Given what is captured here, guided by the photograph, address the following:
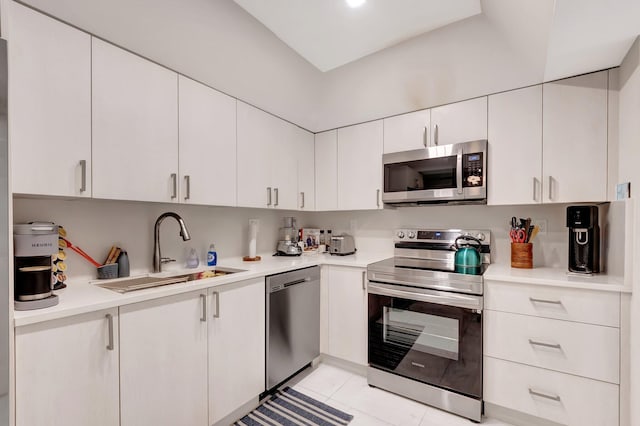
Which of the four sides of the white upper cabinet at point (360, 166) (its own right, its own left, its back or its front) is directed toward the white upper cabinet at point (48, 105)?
front

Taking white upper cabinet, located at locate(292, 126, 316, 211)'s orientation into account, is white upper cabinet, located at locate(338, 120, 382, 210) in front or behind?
in front

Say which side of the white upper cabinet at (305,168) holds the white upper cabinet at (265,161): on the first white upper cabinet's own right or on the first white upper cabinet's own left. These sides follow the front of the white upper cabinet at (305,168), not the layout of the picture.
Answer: on the first white upper cabinet's own right

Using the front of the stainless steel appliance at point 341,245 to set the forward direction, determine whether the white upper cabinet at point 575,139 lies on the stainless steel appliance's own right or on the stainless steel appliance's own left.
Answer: on the stainless steel appliance's own left

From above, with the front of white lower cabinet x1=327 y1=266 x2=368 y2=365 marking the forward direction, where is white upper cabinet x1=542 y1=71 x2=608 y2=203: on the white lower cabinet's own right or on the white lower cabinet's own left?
on the white lower cabinet's own left

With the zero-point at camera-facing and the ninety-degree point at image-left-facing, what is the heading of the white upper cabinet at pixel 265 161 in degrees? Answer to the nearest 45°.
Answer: approximately 315°

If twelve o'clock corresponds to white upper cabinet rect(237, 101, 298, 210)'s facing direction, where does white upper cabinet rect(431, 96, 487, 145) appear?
white upper cabinet rect(431, 96, 487, 145) is roughly at 11 o'clock from white upper cabinet rect(237, 101, 298, 210).

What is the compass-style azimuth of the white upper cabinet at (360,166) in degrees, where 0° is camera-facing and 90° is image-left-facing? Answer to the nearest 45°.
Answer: approximately 45°

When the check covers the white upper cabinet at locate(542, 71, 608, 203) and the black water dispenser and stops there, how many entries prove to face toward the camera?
2

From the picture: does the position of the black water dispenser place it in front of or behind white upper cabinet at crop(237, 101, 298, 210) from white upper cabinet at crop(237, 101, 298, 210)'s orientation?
in front

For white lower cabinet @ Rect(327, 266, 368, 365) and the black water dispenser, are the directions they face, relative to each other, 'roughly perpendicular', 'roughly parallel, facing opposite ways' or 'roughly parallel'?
roughly parallel
